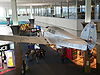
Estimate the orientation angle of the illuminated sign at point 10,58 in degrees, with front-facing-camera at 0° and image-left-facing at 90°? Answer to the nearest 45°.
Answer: approximately 0°

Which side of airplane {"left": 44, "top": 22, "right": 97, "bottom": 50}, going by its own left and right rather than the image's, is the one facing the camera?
left

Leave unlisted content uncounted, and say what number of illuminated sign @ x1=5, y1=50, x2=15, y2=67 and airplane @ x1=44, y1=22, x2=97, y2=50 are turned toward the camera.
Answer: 1

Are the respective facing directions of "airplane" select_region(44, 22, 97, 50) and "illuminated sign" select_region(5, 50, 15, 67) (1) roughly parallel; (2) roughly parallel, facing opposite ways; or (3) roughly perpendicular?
roughly perpendicular
